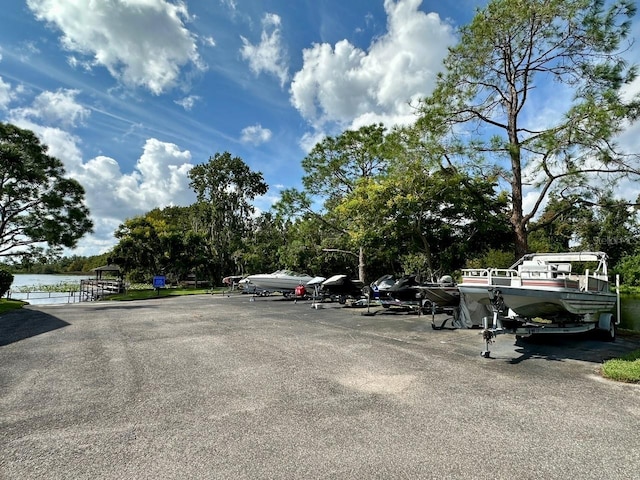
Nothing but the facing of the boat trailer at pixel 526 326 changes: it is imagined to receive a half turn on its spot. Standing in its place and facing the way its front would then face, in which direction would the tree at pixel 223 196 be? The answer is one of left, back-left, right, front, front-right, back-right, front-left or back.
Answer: left

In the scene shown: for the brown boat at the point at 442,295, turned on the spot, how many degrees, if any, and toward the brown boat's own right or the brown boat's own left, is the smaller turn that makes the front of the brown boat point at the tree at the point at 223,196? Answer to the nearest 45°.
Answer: approximately 90° to the brown boat's own right

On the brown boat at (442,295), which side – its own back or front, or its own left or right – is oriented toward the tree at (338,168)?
right

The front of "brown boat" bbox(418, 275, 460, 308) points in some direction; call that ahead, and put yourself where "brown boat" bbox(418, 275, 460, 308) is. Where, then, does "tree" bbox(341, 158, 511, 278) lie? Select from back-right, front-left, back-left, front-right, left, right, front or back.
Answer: back-right

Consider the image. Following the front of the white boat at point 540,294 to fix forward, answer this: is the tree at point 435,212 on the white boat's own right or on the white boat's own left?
on the white boat's own right

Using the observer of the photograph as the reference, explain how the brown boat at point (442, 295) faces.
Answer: facing the viewer and to the left of the viewer

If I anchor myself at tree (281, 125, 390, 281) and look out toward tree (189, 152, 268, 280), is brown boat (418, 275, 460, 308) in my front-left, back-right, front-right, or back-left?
back-left

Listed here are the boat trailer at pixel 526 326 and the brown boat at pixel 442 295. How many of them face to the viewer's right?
0

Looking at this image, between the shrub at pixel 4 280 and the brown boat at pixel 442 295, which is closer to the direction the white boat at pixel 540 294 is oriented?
the shrub

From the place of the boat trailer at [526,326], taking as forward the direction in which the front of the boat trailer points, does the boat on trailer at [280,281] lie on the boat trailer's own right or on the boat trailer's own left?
on the boat trailer's own right

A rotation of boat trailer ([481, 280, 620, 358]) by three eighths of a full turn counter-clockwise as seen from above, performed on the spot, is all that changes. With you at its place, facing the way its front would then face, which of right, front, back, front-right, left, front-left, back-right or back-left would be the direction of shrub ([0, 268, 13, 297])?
back

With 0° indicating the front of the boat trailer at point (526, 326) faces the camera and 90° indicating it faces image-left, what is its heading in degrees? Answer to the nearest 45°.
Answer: approximately 45°

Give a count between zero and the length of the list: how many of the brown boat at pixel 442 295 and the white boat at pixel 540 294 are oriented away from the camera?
0

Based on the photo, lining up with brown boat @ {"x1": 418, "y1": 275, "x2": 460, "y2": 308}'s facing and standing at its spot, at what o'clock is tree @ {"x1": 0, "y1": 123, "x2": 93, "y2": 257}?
The tree is roughly at 2 o'clock from the brown boat.
